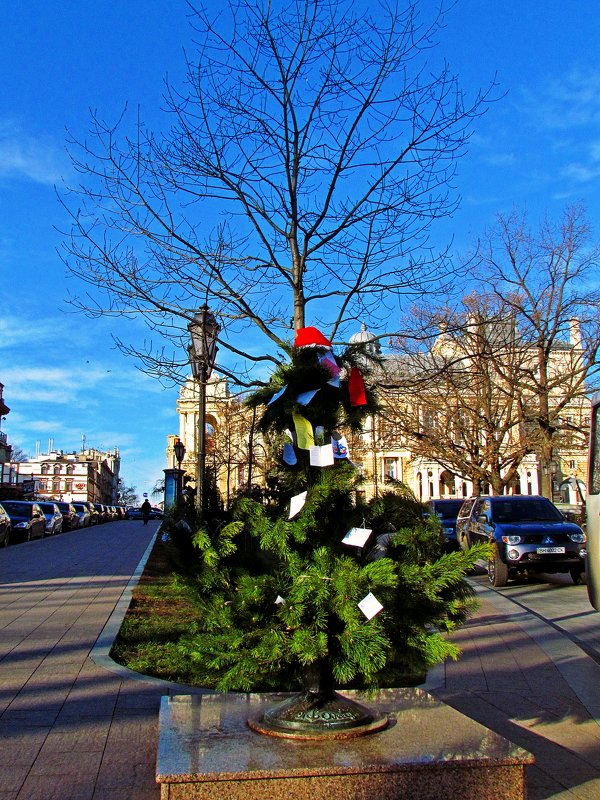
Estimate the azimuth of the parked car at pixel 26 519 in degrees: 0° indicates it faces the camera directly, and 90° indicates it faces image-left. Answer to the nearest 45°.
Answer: approximately 315°

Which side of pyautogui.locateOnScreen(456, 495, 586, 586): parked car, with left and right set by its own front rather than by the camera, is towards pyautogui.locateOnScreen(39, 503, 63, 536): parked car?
back

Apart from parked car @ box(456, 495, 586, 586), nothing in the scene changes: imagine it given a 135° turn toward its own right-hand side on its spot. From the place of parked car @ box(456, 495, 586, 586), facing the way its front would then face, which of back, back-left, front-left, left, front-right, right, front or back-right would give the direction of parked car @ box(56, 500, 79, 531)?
front-right

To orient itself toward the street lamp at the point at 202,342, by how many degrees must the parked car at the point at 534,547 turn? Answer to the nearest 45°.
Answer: approximately 90° to its right

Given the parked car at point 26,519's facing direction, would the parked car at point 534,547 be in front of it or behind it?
in front

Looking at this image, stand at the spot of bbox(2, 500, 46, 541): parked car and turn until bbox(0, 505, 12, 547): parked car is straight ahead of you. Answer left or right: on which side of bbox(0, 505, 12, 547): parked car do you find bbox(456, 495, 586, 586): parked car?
left

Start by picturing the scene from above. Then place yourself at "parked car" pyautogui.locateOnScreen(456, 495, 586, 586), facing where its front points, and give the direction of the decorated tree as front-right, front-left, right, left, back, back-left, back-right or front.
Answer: front-right

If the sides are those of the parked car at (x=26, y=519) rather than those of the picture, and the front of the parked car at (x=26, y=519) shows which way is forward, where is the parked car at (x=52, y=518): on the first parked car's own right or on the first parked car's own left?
on the first parked car's own left

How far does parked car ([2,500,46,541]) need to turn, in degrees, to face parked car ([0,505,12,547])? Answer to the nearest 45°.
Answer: approximately 45° to its right

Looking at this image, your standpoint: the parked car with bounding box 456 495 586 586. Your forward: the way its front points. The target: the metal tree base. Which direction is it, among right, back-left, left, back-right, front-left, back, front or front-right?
front-right

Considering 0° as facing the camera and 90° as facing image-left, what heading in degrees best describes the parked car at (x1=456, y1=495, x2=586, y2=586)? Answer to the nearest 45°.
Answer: approximately 315°

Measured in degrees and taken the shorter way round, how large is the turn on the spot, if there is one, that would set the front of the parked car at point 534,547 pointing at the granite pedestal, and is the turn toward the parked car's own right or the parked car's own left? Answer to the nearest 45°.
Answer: approximately 45° to the parked car's own right

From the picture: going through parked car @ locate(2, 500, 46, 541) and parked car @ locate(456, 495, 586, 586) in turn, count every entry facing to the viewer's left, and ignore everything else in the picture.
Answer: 0
